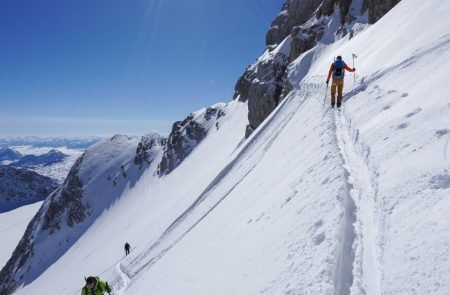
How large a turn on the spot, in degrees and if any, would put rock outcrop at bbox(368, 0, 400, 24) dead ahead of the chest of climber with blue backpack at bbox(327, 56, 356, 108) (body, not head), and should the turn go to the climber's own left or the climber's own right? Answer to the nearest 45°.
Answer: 0° — they already face it

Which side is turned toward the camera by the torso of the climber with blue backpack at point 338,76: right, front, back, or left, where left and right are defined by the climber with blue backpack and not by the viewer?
back
